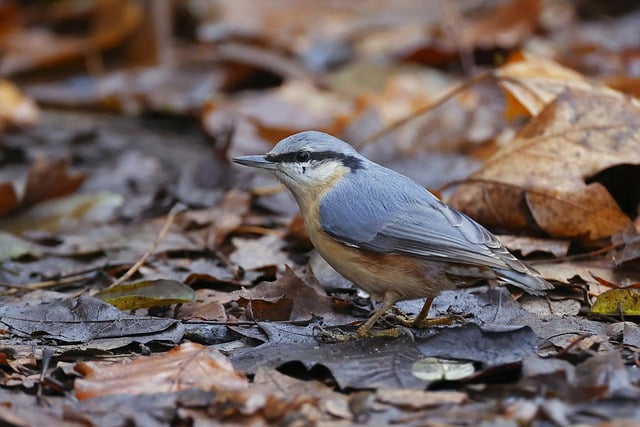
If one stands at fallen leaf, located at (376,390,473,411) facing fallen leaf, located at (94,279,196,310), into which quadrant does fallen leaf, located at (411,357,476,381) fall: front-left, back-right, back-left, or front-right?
front-right

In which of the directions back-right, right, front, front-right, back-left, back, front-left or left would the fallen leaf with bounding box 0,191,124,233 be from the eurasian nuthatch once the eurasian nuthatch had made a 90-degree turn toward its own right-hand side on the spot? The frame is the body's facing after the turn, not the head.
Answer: front-left

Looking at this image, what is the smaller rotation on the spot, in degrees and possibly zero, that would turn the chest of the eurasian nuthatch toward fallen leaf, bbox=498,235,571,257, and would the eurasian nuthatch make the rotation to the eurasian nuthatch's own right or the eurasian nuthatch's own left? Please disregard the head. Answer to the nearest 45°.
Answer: approximately 135° to the eurasian nuthatch's own right

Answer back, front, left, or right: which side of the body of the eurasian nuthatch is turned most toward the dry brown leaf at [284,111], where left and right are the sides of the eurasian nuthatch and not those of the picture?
right

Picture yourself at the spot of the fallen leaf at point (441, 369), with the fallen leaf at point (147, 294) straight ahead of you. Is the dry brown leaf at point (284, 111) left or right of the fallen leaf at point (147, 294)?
right

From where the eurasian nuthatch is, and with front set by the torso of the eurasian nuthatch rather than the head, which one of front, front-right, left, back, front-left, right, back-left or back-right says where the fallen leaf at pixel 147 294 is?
front

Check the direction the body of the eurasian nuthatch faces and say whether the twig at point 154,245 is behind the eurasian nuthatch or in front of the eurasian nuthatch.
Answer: in front

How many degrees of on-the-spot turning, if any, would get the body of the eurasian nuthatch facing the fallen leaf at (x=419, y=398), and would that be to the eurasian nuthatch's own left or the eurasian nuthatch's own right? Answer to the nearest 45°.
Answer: approximately 90° to the eurasian nuthatch's own left

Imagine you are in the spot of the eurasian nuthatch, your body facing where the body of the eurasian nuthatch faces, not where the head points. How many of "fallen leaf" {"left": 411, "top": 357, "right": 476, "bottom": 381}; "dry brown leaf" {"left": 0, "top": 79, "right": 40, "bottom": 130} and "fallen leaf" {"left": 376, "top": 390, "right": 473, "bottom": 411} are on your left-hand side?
2

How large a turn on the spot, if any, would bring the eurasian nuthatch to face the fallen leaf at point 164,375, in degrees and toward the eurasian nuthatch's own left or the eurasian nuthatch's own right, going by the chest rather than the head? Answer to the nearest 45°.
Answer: approximately 45° to the eurasian nuthatch's own left

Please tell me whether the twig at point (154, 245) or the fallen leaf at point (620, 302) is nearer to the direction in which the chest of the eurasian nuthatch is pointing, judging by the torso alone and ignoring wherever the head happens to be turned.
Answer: the twig

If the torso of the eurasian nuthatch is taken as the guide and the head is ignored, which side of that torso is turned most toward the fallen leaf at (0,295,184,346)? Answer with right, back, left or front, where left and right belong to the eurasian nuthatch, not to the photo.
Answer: front

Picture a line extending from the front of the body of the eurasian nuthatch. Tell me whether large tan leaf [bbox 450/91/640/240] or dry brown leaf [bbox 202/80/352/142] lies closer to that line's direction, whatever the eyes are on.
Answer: the dry brown leaf

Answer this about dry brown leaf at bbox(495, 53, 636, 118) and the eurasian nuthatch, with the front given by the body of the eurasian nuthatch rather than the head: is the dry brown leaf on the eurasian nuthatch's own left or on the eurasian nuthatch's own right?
on the eurasian nuthatch's own right

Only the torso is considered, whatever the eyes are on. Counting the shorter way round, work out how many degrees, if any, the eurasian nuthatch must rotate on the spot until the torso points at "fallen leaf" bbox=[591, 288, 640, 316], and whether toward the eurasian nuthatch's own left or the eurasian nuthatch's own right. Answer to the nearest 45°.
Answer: approximately 180°

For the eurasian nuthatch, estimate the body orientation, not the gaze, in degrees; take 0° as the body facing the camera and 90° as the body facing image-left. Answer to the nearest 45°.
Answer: approximately 90°

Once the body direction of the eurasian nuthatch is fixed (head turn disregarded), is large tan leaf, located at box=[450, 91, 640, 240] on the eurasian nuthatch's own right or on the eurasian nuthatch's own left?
on the eurasian nuthatch's own right

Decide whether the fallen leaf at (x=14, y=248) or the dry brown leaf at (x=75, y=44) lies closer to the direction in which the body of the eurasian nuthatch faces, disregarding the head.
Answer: the fallen leaf

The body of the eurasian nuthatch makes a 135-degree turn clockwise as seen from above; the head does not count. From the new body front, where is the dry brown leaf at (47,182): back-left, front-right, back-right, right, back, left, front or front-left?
left
